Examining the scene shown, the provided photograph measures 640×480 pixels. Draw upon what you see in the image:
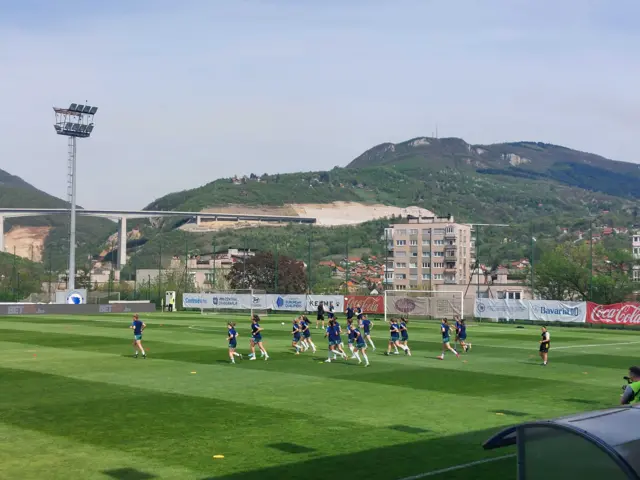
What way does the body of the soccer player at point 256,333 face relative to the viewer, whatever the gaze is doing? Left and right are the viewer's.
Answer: facing to the left of the viewer

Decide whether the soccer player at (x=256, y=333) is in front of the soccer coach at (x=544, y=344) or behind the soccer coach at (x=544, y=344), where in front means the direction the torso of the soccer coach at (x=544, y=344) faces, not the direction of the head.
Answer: in front

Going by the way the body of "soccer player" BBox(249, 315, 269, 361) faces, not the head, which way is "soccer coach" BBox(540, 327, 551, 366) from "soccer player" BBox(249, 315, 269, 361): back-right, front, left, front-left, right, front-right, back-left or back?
back

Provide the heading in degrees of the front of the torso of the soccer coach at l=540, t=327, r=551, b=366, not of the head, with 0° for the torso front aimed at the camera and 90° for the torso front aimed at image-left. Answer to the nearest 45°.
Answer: approximately 90°
